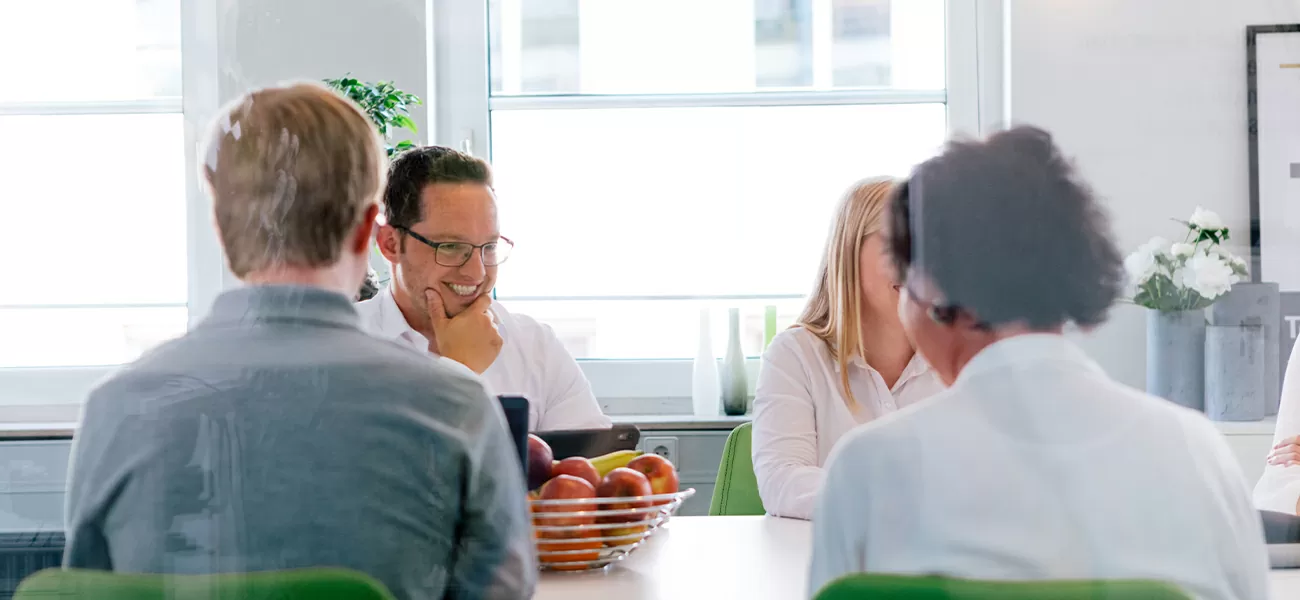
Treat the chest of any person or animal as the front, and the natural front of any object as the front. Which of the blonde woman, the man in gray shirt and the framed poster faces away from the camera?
the man in gray shirt

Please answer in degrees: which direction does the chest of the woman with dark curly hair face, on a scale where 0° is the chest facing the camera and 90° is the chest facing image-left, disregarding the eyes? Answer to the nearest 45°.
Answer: approximately 180°

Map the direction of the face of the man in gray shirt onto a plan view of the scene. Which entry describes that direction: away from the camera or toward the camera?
away from the camera

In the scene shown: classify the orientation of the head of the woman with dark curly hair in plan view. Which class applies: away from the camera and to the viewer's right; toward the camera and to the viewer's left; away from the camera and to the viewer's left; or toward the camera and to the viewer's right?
away from the camera and to the viewer's left

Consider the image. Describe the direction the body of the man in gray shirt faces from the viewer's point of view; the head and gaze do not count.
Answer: away from the camera

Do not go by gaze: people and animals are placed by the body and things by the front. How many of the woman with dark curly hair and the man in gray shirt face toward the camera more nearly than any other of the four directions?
0

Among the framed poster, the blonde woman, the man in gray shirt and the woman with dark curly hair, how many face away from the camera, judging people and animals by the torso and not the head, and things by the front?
2

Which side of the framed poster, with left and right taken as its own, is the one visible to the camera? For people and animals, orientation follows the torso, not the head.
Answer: front

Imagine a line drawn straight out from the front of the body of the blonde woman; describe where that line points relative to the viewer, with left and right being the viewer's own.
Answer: facing the viewer and to the right of the viewer
